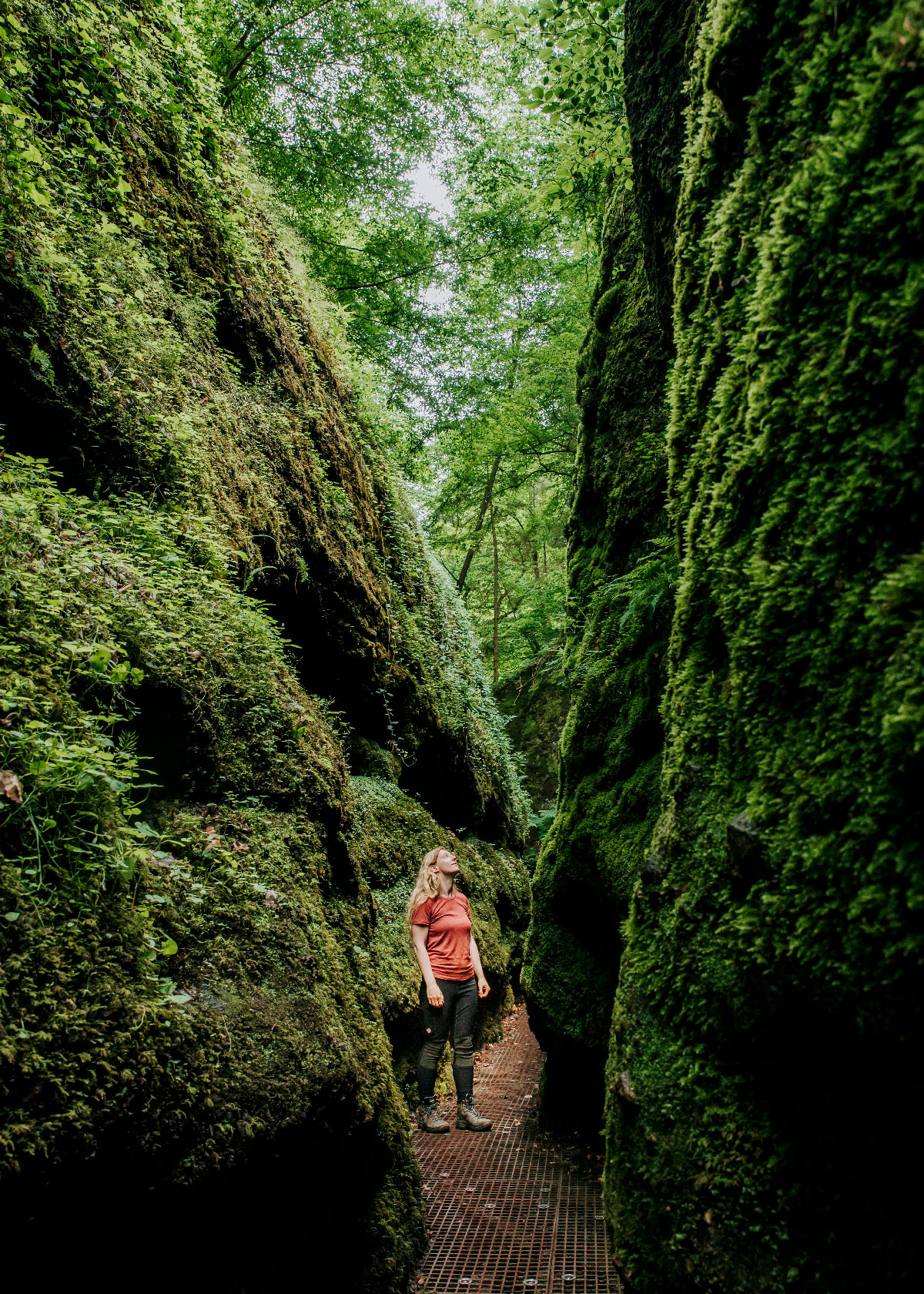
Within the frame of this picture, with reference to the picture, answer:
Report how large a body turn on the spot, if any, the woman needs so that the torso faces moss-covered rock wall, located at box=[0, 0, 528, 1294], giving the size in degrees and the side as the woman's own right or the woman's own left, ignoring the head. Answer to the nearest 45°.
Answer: approximately 90° to the woman's own right

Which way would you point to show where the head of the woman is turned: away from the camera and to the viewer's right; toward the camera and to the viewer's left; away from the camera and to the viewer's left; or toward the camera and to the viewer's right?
toward the camera and to the viewer's right

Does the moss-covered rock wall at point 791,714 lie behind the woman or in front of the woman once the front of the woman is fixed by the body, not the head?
in front

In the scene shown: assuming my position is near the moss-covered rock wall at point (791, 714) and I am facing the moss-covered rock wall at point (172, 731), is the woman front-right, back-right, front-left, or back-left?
front-right
